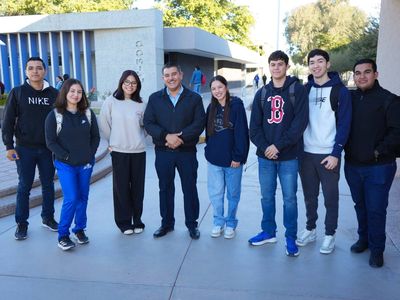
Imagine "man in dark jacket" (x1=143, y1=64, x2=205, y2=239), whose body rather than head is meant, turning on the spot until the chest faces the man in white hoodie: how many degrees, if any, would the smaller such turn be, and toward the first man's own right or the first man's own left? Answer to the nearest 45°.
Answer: approximately 90° to the first man's own left

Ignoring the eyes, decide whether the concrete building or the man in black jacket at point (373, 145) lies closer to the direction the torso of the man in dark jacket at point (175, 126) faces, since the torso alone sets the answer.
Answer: the man in black jacket

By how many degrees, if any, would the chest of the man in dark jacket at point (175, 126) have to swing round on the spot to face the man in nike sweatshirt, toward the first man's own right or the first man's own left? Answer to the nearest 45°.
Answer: approximately 90° to the first man's own right

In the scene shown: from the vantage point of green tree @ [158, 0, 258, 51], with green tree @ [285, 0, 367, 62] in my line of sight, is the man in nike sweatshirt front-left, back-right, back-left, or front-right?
back-right

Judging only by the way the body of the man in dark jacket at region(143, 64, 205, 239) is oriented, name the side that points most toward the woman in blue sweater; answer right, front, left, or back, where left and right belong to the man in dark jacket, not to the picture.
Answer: left

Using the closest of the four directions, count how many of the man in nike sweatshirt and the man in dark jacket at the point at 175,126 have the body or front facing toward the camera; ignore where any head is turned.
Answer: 2

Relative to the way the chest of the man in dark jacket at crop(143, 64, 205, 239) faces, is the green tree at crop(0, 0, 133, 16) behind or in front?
behind

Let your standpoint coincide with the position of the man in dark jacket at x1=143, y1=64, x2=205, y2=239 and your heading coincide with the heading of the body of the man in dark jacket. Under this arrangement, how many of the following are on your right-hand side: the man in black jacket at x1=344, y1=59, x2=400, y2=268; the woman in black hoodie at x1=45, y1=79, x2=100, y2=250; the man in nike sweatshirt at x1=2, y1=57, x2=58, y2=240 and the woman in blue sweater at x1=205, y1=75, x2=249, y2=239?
2

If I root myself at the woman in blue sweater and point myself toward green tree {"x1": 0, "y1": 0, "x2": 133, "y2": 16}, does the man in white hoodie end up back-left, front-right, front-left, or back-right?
back-right
